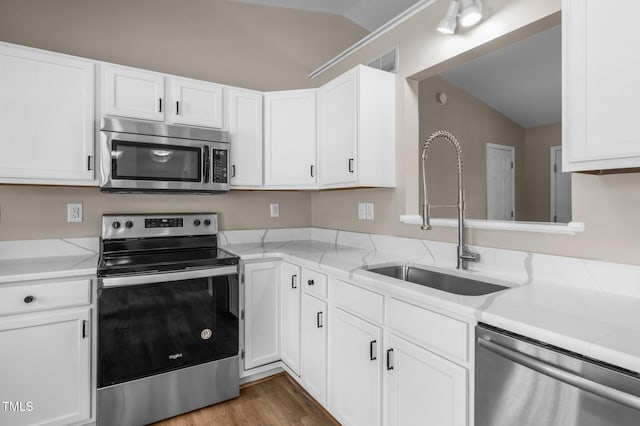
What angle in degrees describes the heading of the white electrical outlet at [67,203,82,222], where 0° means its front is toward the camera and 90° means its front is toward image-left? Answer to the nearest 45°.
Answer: approximately 0°

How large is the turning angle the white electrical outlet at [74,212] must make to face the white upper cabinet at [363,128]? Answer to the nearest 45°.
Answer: approximately 45° to its left

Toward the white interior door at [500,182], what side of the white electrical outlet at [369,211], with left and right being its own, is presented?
back

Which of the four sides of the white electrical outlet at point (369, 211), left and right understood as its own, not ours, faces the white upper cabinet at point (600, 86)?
left

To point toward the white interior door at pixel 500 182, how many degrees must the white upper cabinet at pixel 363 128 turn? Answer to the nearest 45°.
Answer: approximately 180°
